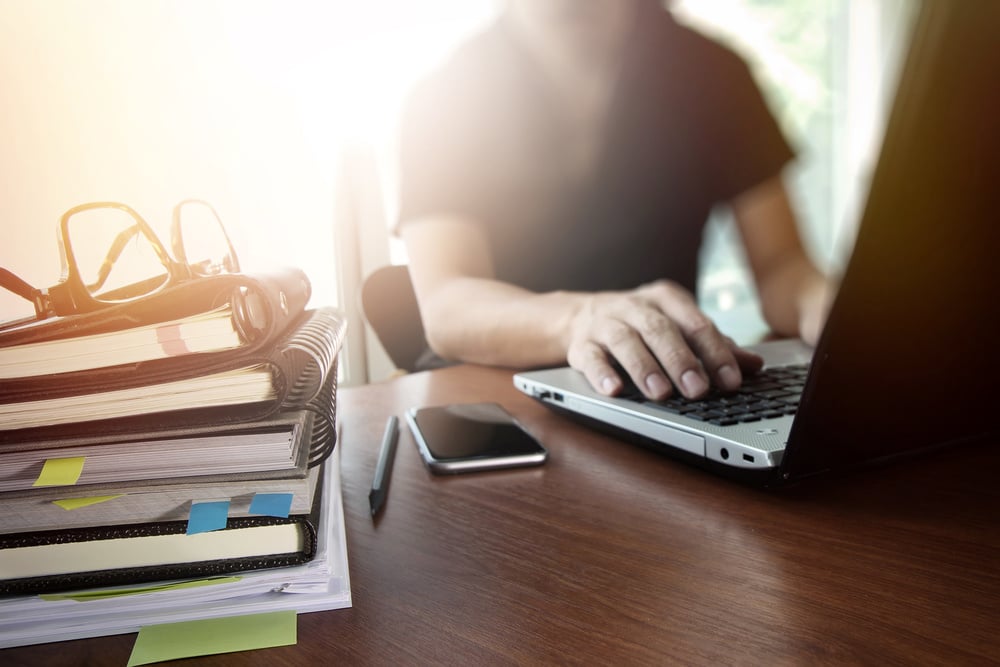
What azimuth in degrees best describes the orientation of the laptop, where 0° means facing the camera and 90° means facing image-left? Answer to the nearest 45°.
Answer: approximately 135°

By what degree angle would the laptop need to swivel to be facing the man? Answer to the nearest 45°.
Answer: approximately 45° to its right
